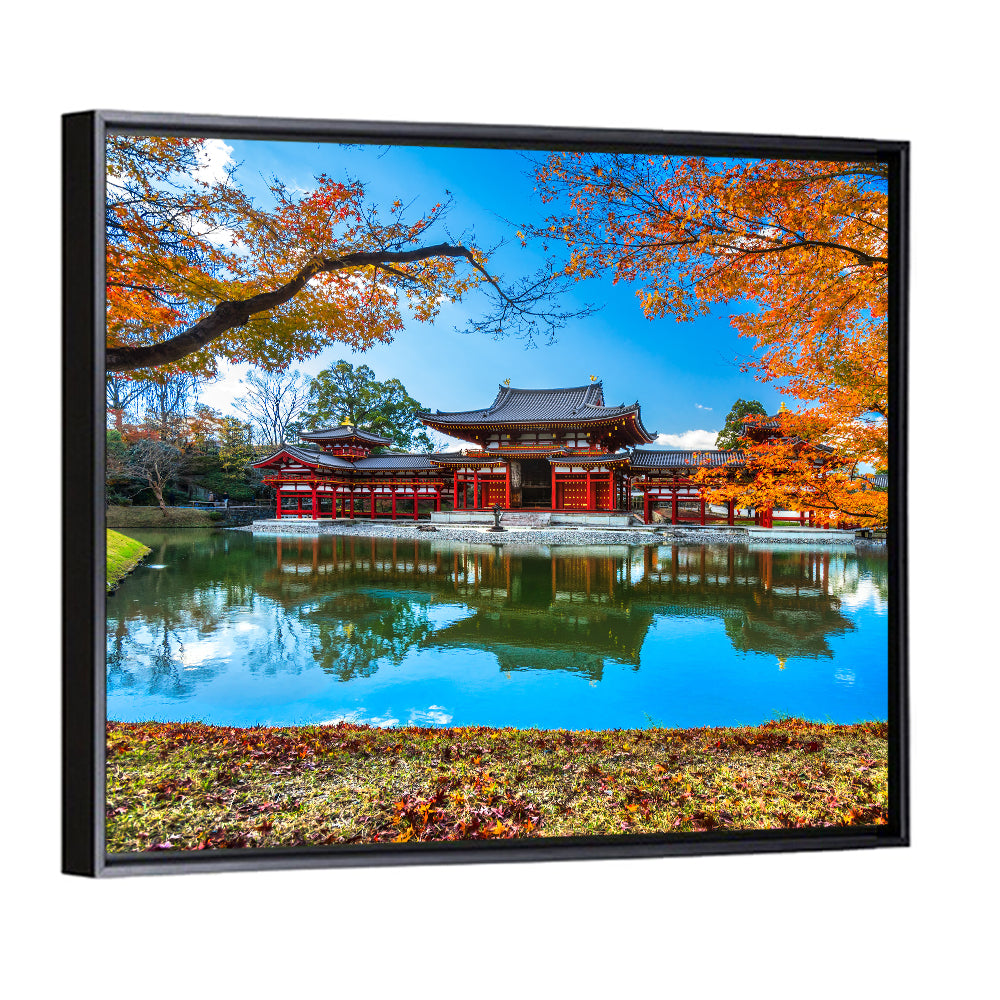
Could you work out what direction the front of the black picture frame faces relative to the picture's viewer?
facing the viewer and to the right of the viewer
